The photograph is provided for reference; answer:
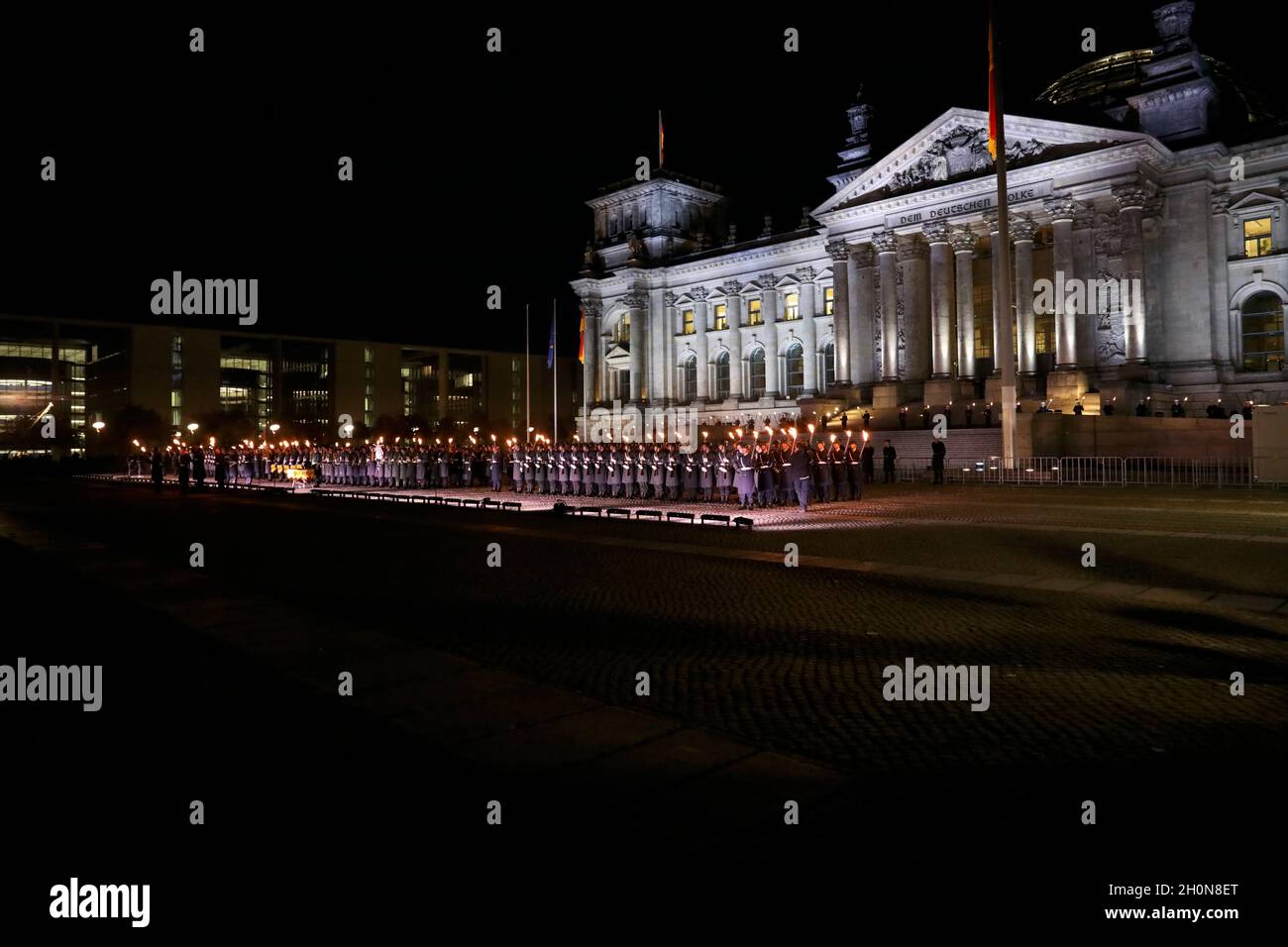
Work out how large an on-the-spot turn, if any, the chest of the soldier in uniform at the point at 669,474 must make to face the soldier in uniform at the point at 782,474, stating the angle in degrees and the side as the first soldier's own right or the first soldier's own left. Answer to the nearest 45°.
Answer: approximately 90° to the first soldier's own left

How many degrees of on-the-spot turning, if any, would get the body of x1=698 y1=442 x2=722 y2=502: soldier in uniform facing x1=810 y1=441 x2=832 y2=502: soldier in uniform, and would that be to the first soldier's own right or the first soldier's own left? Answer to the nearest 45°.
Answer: approximately 90° to the first soldier's own left

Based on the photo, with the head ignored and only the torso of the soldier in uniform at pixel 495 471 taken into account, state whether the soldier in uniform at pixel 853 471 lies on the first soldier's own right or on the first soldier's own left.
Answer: on the first soldier's own left

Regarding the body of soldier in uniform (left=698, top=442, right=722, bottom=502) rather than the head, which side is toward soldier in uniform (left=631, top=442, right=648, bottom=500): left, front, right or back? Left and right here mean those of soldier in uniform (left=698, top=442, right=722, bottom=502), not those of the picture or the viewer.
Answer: right

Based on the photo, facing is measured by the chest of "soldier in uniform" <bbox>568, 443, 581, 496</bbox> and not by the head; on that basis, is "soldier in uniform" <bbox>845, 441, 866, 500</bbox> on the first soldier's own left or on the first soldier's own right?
on the first soldier's own left

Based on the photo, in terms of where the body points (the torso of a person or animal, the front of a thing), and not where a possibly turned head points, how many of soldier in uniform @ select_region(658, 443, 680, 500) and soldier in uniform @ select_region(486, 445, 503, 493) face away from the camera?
0
